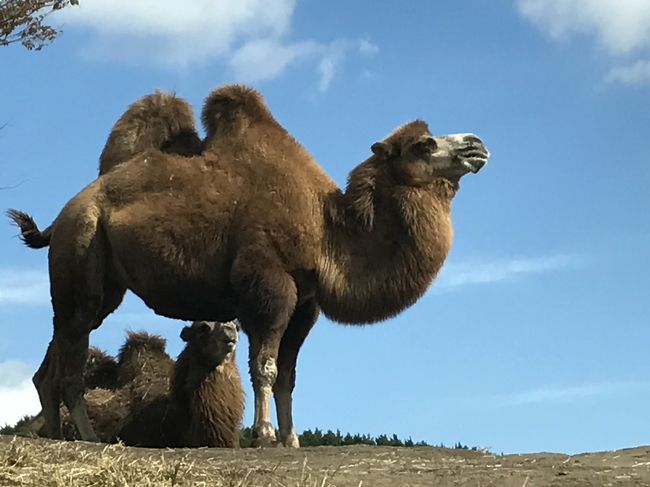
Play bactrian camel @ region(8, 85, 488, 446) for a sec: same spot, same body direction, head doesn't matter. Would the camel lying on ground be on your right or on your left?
on your left

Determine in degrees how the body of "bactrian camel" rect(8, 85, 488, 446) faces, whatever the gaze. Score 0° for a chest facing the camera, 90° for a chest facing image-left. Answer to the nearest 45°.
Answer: approximately 270°
